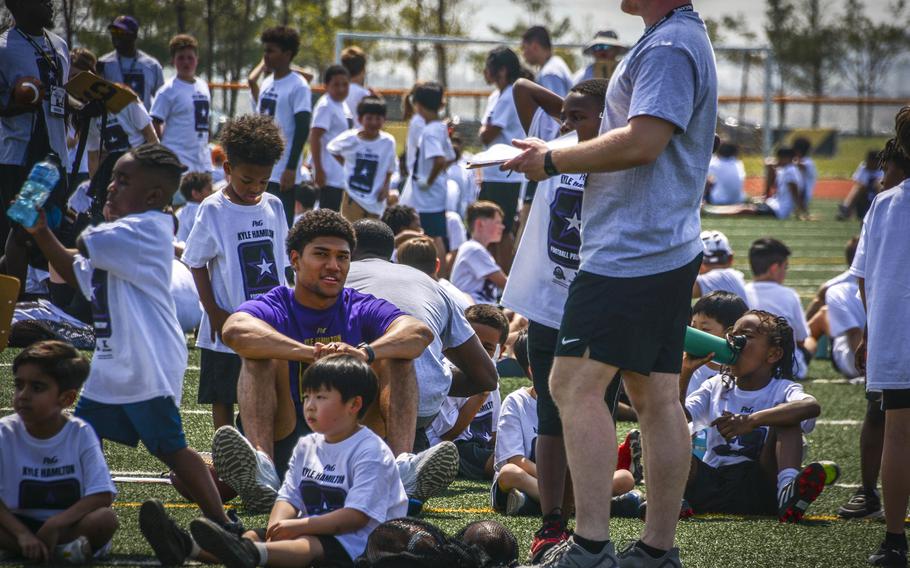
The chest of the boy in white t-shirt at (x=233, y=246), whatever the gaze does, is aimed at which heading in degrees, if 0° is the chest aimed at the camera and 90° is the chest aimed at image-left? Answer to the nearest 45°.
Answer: approximately 315°

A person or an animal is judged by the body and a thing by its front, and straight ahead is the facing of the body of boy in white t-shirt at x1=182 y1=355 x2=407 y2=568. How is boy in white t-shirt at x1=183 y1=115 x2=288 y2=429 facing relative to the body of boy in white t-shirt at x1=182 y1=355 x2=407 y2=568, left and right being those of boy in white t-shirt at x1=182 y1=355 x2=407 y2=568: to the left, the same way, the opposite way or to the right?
to the left

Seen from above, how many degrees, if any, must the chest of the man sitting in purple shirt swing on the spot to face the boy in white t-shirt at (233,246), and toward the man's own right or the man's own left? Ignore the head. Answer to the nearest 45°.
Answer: approximately 180°

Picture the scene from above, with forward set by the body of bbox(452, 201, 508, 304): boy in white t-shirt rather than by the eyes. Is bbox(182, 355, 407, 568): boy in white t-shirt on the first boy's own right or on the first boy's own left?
on the first boy's own right

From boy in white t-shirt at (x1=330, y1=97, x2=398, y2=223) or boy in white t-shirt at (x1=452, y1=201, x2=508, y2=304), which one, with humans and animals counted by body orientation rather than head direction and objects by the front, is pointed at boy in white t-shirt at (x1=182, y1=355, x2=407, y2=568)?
boy in white t-shirt at (x1=330, y1=97, x2=398, y2=223)
